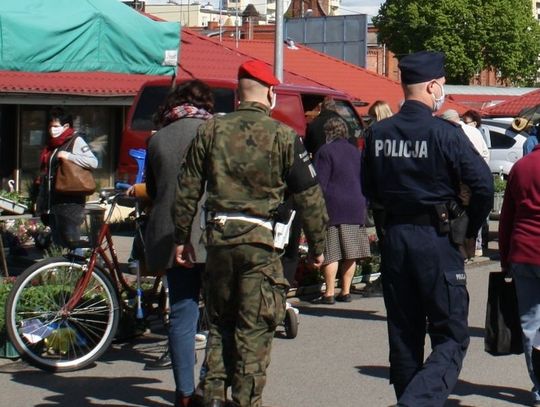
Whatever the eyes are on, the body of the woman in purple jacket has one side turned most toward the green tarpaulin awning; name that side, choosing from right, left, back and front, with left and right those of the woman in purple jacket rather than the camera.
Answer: left

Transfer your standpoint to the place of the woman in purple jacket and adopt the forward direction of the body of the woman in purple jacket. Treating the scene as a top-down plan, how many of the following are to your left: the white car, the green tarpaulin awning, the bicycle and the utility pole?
2

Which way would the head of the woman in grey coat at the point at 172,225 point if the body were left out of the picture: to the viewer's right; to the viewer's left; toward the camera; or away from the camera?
away from the camera

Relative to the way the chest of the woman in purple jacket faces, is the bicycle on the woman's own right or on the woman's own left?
on the woman's own left

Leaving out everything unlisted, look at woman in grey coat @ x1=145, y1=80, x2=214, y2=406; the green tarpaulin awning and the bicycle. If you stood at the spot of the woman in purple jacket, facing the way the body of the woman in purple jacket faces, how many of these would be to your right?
0

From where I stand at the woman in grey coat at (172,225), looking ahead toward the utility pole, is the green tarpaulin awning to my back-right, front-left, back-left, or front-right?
front-left

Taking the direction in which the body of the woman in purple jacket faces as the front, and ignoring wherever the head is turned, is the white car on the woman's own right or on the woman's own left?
on the woman's own right

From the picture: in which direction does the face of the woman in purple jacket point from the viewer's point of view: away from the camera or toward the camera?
away from the camera

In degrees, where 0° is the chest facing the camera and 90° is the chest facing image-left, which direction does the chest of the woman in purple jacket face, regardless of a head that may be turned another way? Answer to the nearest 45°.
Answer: approximately 135°

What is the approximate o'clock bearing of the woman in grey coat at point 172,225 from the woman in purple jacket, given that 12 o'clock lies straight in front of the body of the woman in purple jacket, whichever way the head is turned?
The woman in grey coat is roughly at 8 o'clock from the woman in purple jacket.

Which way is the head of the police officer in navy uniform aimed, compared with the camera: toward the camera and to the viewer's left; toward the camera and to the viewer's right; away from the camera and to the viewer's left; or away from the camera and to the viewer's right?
away from the camera and to the viewer's right

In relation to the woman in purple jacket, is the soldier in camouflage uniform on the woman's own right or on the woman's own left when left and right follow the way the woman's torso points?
on the woman's own left

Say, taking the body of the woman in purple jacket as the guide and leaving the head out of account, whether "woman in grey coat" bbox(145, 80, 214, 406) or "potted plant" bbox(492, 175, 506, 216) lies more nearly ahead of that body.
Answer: the potted plant
